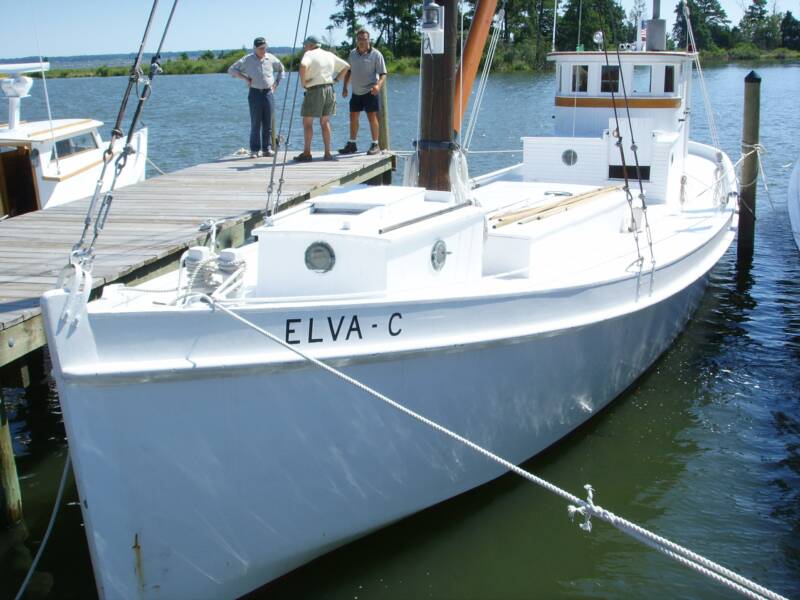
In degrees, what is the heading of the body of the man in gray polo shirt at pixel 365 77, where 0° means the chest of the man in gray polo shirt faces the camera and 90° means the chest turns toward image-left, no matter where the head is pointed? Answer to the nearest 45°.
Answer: approximately 45°

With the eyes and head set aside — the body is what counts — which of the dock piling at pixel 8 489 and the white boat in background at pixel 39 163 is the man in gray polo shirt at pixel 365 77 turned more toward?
the dock piling

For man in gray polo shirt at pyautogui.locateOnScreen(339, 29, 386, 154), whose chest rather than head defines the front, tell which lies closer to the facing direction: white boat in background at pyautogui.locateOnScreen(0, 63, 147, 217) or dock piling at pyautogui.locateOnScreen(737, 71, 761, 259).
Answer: the white boat in background

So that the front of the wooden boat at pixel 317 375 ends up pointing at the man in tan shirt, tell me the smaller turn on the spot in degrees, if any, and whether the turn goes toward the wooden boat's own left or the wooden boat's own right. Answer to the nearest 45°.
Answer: approximately 135° to the wooden boat's own right

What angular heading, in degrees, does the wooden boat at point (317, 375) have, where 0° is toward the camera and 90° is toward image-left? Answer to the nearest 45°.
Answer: approximately 45°

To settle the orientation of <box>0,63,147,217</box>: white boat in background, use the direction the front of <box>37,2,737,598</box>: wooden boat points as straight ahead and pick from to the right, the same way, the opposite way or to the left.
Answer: the opposite way

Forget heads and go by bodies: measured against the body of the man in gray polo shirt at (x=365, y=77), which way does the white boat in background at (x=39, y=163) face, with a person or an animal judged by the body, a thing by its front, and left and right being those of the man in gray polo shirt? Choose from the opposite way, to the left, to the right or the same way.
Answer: the opposite way

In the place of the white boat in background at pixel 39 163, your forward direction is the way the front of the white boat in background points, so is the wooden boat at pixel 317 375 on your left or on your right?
on your right

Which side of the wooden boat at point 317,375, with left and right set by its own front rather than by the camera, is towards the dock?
right

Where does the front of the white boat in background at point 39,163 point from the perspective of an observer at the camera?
facing away from the viewer and to the right of the viewer
